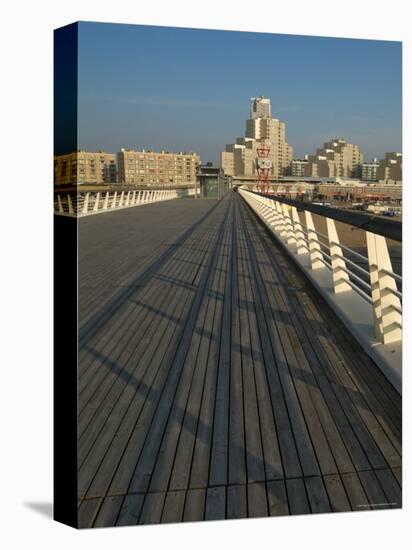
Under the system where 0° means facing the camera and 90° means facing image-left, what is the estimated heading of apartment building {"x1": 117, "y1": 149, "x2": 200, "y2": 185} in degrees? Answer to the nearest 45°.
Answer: approximately 0°

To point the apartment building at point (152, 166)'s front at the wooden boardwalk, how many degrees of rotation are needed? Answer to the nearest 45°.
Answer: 0° — it already faces it
